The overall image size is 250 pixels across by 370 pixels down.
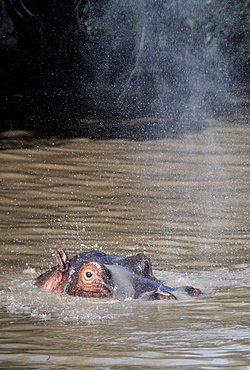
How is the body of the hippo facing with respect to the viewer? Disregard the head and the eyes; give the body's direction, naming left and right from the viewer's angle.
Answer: facing the viewer and to the right of the viewer
